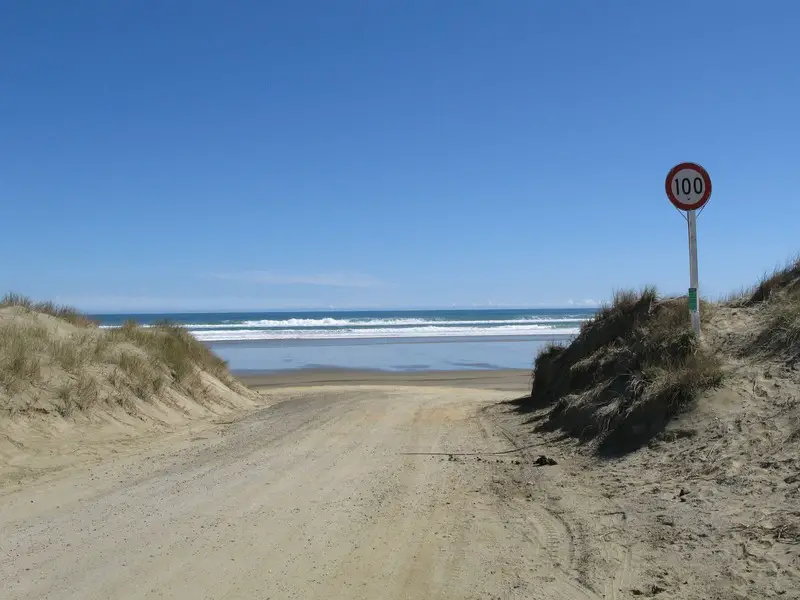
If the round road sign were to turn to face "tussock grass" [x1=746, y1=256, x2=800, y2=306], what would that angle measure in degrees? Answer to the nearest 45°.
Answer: approximately 135° to its left

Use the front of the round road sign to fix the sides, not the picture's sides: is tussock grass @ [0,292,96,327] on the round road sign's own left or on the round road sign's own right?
on the round road sign's own right

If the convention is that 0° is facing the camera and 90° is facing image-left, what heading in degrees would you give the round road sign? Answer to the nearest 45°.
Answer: approximately 0°
